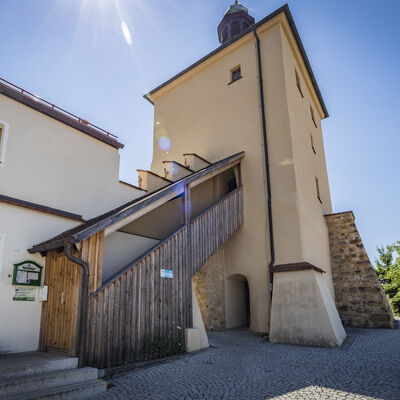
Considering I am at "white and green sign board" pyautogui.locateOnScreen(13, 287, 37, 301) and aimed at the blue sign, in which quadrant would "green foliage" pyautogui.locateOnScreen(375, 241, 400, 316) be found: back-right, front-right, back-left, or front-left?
front-left

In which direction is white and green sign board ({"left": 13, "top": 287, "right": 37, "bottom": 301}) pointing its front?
toward the camera

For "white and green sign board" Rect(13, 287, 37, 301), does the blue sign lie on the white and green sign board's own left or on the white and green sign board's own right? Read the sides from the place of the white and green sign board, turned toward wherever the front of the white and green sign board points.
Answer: on the white and green sign board's own left

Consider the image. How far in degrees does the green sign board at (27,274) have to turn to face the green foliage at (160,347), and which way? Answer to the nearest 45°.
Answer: approximately 90° to its left

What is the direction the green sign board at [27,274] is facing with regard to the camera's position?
facing the viewer

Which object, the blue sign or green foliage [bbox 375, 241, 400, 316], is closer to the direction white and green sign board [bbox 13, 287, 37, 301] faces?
the blue sign

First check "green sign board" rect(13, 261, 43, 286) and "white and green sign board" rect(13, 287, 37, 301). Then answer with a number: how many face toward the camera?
2

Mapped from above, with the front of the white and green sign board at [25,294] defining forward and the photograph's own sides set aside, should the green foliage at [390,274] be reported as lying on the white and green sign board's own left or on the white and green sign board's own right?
on the white and green sign board's own left

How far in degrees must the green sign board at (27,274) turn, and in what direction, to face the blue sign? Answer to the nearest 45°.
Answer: approximately 90° to its left

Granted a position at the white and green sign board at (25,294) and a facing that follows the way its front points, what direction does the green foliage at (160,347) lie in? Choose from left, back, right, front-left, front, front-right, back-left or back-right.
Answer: left
